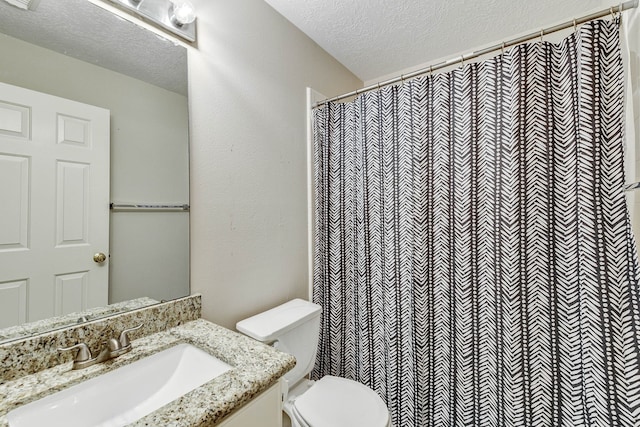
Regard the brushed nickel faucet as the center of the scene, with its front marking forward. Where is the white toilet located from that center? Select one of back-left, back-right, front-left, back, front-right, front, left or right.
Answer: front-left

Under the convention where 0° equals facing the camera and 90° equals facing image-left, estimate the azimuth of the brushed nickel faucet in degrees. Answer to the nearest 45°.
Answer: approximately 315°

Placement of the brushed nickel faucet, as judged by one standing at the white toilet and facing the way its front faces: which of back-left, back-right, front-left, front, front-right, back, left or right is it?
right

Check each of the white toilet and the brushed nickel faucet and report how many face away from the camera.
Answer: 0

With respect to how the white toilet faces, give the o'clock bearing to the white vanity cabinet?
The white vanity cabinet is roughly at 2 o'clock from the white toilet.

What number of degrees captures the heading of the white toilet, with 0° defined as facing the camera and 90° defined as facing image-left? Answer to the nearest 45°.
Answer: approximately 315°
